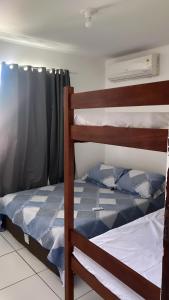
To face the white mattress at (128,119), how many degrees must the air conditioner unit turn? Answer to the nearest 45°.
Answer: approximately 45° to its left

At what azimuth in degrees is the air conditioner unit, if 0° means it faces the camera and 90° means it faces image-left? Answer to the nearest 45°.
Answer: approximately 45°
